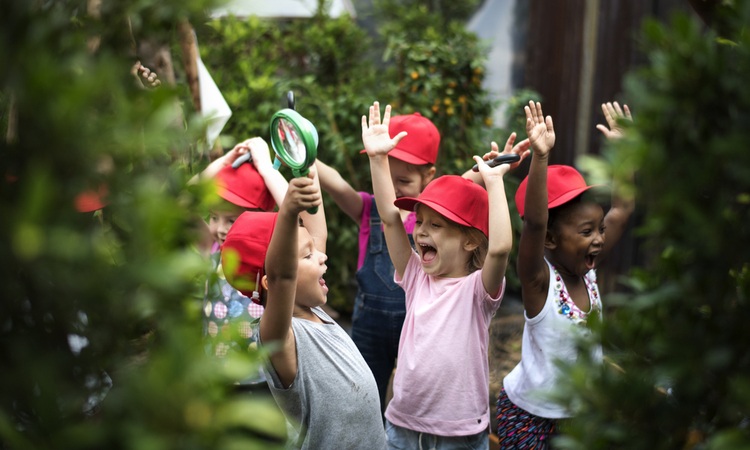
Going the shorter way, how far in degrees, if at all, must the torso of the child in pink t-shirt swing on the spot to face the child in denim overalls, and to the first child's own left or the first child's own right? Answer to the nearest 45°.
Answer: approximately 135° to the first child's own right

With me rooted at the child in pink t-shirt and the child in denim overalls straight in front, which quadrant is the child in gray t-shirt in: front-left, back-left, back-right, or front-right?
back-left

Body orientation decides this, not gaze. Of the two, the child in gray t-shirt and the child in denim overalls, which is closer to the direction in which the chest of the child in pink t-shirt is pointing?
the child in gray t-shirt

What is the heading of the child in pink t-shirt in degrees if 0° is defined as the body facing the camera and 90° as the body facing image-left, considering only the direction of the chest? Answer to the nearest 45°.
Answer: approximately 45°

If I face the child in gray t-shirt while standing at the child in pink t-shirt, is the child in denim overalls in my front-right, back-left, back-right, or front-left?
back-right
